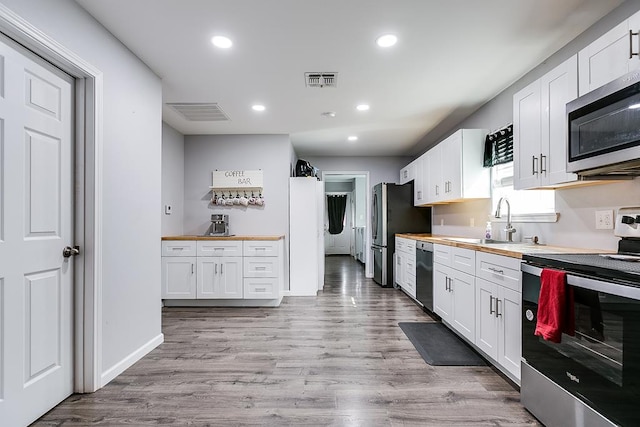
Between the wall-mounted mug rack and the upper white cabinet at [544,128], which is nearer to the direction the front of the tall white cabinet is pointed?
the upper white cabinet

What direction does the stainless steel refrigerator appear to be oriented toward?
to the viewer's left

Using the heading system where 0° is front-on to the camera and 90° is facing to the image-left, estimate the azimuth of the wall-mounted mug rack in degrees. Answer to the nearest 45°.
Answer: approximately 0°

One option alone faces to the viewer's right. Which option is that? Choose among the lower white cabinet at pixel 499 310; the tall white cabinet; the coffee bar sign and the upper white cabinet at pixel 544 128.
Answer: the tall white cabinet

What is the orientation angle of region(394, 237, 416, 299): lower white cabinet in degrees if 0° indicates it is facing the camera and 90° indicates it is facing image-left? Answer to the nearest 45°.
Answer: approximately 90°

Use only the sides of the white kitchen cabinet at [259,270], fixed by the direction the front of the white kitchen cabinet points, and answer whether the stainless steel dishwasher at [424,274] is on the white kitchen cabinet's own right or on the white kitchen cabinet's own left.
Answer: on the white kitchen cabinet's own left

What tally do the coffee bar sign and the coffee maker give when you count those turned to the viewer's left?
0
